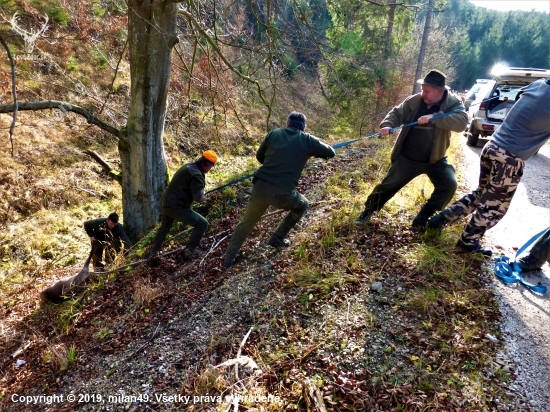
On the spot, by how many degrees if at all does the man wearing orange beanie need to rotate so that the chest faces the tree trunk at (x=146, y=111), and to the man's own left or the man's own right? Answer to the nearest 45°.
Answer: approximately 90° to the man's own left

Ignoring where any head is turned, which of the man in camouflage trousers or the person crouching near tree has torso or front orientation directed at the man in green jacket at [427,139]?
the person crouching near tree

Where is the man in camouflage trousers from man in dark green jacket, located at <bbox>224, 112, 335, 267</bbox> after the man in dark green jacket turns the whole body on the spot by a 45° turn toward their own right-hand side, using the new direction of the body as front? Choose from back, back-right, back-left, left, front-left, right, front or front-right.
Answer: front

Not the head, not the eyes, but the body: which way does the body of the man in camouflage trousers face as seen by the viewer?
to the viewer's right

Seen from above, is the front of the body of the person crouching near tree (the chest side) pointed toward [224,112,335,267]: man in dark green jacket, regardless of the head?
yes

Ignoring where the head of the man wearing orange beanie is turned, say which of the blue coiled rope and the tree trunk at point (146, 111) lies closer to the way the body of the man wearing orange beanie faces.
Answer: the blue coiled rope

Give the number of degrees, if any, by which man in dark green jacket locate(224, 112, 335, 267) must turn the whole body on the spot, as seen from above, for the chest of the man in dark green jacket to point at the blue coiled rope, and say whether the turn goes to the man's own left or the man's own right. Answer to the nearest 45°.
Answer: approximately 45° to the man's own right

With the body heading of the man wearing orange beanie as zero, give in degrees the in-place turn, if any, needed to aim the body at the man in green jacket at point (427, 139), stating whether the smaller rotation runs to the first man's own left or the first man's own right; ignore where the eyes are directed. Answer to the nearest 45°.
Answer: approximately 45° to the first man's own right

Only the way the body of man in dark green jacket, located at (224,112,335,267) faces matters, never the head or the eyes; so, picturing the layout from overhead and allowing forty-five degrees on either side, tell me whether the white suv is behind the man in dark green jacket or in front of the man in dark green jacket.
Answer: in front

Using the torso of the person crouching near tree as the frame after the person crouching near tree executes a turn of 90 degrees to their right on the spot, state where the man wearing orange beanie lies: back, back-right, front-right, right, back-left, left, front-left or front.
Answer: left

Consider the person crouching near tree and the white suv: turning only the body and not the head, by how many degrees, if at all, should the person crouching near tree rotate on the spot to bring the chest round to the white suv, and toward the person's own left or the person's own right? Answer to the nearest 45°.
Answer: approximately 45° to the person's own left

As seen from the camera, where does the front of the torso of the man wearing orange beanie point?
to the viewer's right

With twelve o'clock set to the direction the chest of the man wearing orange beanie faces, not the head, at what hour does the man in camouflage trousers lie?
The man in camouflage trousers is roughly at 1 o'clock from the man wearing orange beanie.

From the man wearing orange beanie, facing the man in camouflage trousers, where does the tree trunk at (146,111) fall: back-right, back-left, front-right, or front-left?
back-left

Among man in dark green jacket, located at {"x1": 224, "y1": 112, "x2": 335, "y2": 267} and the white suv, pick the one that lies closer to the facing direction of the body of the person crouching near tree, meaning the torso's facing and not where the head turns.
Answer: the man in dark green jacket

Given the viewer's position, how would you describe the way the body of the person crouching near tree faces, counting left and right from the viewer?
facing the viewer and to the right of the viewer

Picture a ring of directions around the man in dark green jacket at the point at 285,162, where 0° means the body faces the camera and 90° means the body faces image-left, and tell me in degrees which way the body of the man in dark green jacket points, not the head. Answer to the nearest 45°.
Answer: approximately 225°
